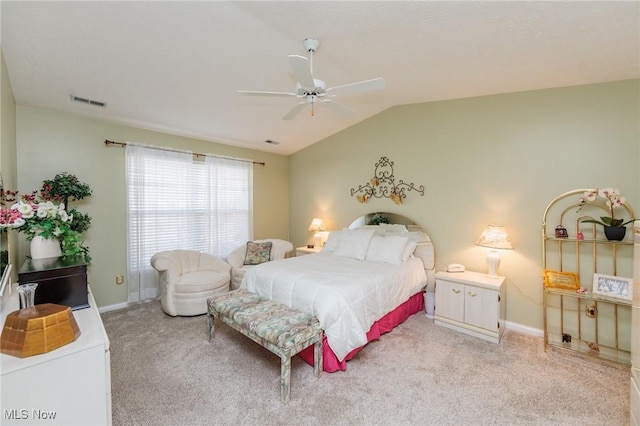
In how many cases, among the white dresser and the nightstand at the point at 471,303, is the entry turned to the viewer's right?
1

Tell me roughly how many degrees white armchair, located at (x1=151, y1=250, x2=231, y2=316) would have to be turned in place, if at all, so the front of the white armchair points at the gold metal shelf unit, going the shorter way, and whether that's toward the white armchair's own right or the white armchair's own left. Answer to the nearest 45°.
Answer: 0° — it already faces it

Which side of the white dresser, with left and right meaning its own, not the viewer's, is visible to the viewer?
right

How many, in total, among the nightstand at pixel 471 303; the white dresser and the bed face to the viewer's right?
1

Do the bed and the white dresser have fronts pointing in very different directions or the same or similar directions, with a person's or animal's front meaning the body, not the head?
very different directions

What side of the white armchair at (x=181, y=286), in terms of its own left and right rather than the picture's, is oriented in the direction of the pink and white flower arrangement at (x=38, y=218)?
right

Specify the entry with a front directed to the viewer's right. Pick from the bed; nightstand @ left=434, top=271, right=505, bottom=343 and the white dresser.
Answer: the white dresser

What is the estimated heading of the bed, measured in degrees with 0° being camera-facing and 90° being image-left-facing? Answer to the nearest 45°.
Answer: approximately 45°

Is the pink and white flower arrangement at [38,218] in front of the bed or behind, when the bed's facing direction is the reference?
in front

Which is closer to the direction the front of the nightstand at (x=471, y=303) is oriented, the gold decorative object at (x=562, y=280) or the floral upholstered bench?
the floral upholstered bench

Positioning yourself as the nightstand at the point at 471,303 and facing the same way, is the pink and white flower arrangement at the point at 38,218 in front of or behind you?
in front

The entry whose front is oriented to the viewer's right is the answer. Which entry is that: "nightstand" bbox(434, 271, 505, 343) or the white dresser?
the white dresser

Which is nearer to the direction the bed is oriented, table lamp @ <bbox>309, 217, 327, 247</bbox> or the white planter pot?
the white planter pot

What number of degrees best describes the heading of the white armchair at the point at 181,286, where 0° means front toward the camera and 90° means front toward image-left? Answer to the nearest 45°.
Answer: approximately 315°

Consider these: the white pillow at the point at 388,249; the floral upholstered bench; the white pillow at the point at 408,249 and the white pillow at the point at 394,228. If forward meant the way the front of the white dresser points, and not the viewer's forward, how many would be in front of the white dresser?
4
